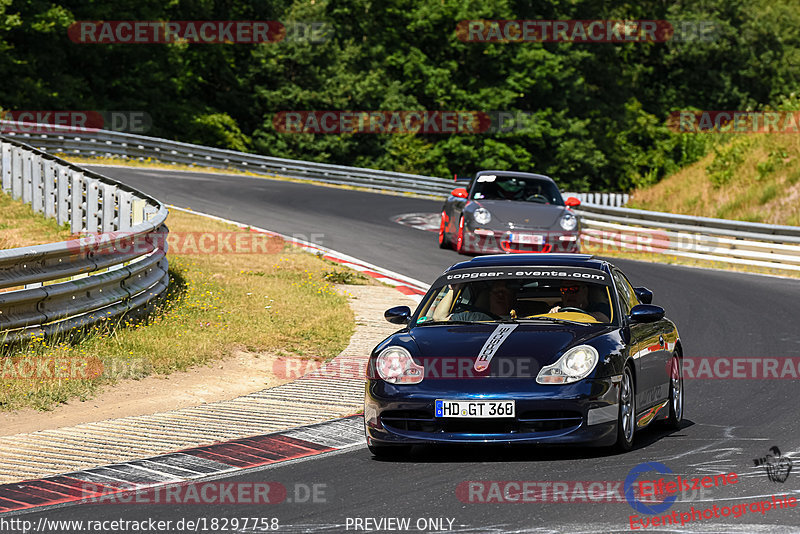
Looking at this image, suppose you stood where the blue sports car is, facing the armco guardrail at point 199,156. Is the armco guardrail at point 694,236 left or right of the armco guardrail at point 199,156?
right

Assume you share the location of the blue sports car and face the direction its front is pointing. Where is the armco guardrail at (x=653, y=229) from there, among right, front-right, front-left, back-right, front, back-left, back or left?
back

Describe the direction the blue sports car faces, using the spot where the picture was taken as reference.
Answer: facing the viewer

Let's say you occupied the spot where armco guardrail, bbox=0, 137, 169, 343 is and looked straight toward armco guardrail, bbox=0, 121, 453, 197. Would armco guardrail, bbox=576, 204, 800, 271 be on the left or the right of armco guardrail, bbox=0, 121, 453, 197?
right

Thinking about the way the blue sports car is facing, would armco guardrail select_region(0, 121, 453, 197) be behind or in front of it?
behind

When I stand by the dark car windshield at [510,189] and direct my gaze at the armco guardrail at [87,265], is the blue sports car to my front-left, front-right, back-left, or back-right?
front-left

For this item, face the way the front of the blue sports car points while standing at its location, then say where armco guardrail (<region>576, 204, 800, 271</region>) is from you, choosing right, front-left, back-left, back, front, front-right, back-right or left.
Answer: back

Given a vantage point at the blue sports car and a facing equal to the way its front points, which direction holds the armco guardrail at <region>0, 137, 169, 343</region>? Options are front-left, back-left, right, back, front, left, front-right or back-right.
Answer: back-right
